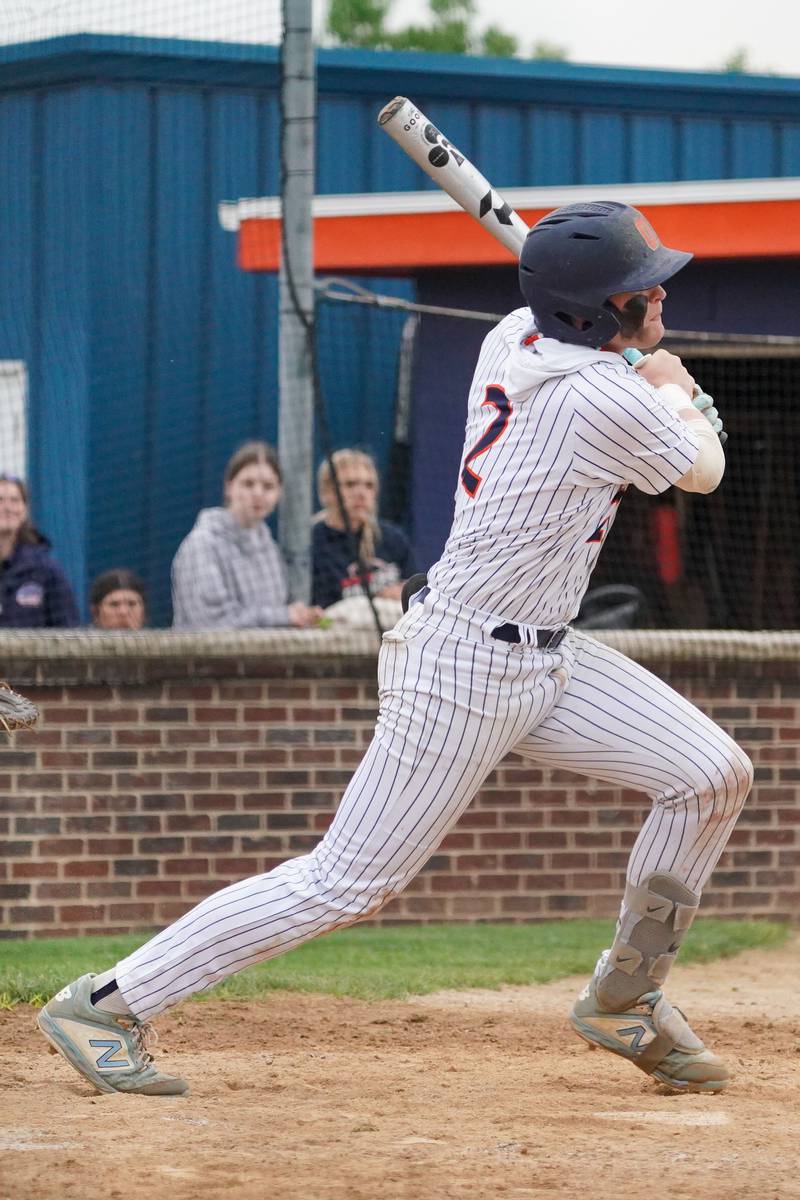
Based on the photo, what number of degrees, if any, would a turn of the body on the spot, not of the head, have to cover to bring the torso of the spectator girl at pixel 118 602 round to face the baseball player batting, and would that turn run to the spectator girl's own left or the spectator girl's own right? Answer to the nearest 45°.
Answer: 0° — they already face them

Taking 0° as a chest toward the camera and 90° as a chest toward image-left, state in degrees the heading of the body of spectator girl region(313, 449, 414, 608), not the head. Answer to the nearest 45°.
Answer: approximately 0°

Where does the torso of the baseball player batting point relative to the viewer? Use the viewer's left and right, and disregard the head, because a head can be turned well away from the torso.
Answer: facing to the right of the viewer

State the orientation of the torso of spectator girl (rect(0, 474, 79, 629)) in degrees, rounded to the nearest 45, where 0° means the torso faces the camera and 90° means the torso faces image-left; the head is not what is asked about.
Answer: approximately 0°

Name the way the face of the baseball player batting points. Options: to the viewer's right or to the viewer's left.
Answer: to the viewer's right
